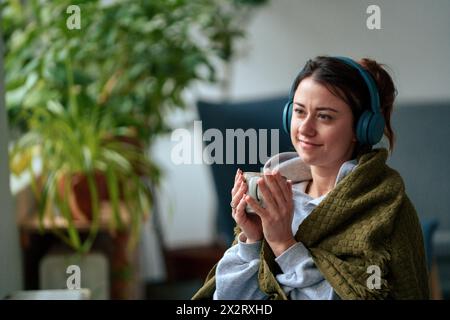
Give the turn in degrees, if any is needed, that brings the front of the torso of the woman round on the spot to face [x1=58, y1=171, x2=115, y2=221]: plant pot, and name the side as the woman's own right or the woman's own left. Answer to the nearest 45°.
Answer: approximately 90° to the woman's own right

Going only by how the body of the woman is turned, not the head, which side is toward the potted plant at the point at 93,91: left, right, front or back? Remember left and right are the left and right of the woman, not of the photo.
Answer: right

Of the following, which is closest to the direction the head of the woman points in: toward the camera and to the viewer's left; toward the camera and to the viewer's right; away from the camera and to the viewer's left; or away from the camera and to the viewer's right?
toward the camera and to the viewer's left
